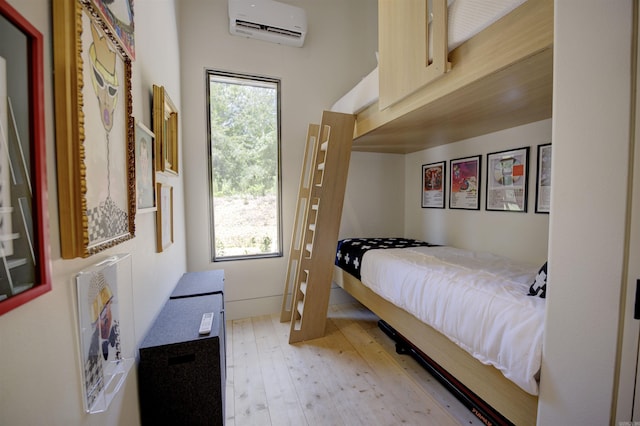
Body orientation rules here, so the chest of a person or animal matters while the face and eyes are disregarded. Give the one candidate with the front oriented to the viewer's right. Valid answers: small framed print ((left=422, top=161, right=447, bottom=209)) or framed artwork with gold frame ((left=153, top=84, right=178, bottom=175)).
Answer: the framed artwork with gold frame

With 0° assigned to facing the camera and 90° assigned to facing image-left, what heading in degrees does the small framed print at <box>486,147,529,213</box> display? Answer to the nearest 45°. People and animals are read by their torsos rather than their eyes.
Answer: approximately 45°

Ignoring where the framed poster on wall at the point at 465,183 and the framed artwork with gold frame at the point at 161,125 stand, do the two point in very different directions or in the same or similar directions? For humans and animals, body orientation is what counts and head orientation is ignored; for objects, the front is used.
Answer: very different directions

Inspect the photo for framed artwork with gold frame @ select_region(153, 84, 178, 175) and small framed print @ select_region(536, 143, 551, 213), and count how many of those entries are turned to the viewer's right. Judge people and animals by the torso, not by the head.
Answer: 1

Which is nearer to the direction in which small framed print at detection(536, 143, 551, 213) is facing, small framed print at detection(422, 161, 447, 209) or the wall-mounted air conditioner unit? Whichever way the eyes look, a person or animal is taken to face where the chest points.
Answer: the wall-mounted air conditioner unit

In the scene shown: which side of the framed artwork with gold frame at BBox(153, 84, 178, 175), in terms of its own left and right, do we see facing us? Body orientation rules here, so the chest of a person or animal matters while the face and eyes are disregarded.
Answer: right

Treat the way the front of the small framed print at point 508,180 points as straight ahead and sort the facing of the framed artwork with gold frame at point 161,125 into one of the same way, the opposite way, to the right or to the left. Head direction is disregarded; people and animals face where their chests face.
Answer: the opposite way

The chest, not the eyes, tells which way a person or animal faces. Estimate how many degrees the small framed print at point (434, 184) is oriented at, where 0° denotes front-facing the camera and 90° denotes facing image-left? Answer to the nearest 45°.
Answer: approximately 45°

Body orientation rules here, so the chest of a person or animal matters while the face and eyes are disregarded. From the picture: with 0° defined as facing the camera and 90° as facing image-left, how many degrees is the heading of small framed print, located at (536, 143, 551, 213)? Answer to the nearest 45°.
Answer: approximately 45°
